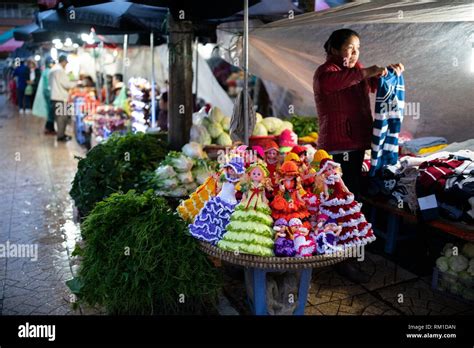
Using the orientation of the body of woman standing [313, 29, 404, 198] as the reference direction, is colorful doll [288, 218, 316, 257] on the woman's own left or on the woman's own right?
on the woman's own right

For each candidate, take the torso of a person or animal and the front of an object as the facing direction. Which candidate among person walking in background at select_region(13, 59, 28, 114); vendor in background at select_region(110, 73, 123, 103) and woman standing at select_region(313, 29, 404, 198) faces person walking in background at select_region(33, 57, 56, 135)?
the vendor in background

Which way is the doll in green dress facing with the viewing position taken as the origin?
facing the viewer

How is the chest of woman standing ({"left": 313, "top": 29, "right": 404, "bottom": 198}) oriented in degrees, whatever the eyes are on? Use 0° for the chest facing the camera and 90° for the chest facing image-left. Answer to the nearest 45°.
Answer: approximately 315°
